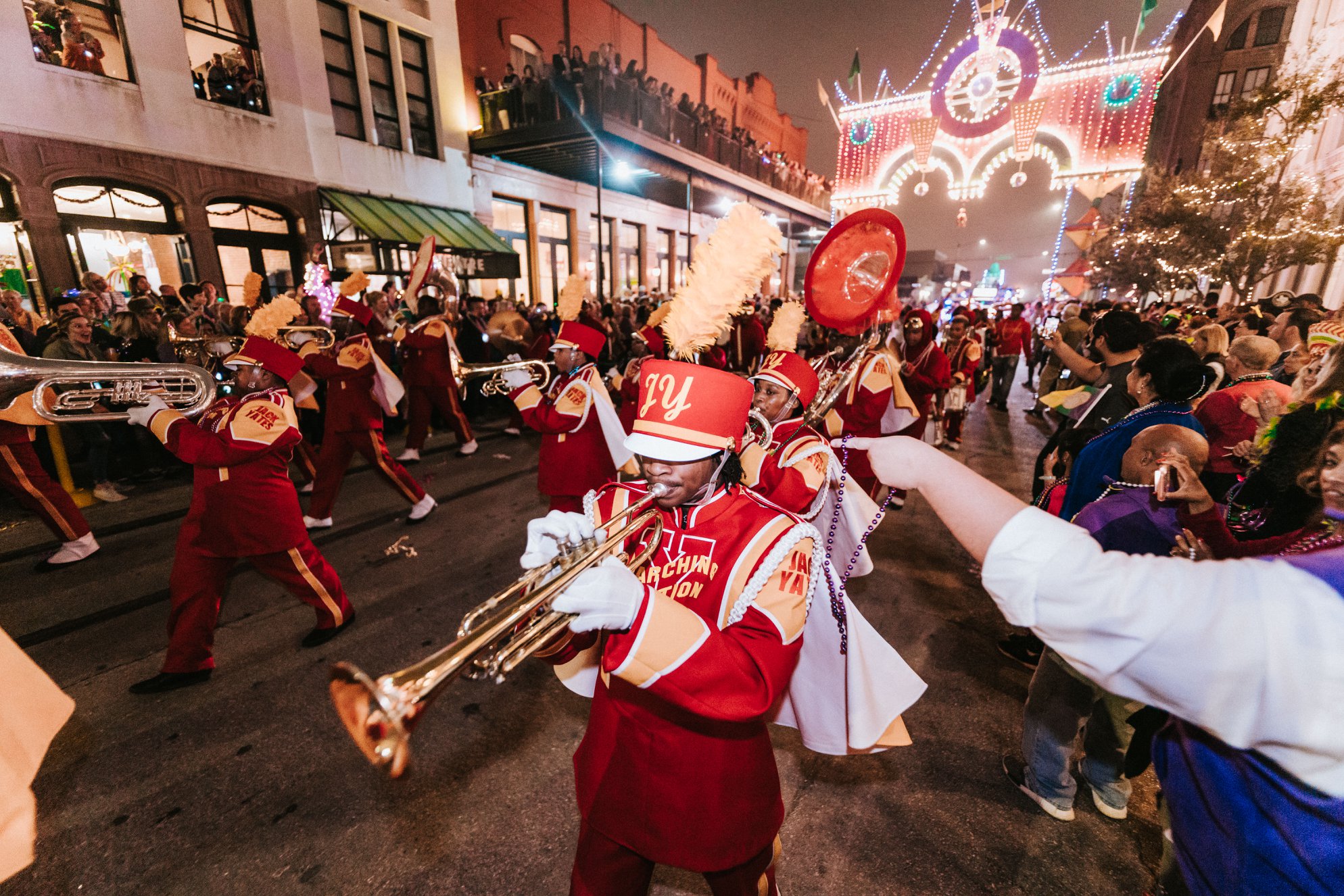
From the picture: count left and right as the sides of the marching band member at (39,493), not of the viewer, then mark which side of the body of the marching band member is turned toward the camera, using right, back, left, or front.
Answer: left

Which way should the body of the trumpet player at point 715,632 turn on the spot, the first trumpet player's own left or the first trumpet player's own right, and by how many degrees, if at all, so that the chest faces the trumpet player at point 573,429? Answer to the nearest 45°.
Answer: approximately 135° to the first trumpet player's own right

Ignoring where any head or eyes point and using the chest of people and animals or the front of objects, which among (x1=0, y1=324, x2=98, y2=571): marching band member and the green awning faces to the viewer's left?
the marching band member

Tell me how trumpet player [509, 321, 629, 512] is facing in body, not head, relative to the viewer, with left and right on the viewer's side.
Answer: facing to the left of the viewer

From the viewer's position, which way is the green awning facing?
facing the viewer and to the right of the viewer

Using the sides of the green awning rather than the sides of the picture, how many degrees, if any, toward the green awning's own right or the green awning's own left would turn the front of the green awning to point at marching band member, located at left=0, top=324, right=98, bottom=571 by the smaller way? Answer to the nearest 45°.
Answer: approximately 45° to the green awning's own right

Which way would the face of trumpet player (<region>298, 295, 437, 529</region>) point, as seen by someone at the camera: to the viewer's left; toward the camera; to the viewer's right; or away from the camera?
to the viewer's left

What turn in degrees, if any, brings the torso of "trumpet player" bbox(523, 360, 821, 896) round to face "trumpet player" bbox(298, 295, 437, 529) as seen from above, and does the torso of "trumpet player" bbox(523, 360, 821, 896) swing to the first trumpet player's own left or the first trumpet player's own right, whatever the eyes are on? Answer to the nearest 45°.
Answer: approximately 90° to the first trumpet player's own right

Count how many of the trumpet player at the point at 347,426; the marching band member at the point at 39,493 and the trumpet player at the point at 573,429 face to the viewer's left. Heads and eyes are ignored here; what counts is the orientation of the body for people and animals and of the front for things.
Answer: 3

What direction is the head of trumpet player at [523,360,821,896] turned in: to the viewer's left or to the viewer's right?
to the viewer's left

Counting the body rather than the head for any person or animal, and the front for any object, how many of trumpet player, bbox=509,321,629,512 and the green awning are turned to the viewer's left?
1

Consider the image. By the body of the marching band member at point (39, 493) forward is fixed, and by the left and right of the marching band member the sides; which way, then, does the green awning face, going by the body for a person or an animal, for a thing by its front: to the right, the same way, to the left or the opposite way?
to the left

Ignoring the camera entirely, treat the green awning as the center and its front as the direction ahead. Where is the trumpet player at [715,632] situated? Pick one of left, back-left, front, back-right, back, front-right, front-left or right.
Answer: front-right

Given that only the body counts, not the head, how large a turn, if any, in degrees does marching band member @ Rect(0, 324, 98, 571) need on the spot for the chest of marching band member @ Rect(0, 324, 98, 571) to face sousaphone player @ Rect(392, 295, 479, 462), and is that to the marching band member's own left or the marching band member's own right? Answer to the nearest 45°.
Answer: approximately 180°
